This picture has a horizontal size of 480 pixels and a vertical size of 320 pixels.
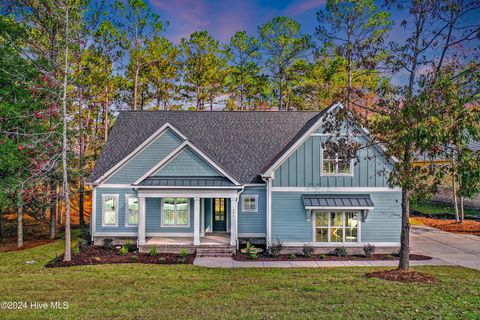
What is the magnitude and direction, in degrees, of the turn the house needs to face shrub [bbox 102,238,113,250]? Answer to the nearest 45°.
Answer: approximately 90° to its right

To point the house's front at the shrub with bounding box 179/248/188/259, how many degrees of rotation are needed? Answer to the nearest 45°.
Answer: approximately 45° to its right

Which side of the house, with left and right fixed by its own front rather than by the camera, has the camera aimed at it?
front

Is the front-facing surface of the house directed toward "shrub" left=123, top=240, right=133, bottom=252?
no

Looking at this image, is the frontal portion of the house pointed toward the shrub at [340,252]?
no
